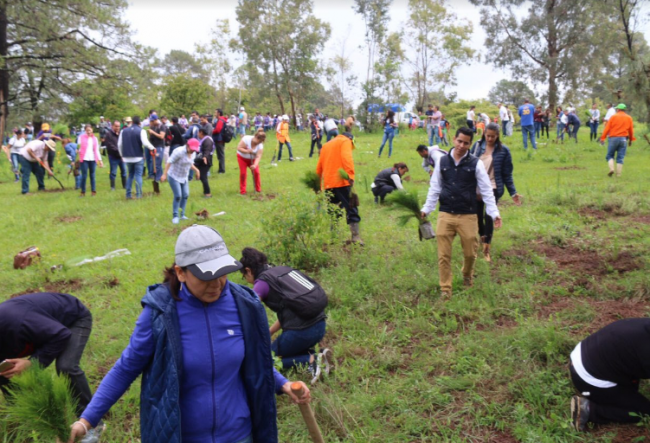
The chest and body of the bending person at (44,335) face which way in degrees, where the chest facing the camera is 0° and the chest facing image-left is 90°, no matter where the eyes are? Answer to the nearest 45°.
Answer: approximately 90°

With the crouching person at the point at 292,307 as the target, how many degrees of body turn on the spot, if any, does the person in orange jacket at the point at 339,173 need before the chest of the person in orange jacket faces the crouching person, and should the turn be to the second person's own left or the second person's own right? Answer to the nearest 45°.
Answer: approximately 135° to the second person's own right

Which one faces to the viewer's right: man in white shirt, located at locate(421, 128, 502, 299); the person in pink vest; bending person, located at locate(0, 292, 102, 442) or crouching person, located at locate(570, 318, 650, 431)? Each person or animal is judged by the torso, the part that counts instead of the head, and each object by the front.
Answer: crouching person, located at locate(570, 318, 650, 431)

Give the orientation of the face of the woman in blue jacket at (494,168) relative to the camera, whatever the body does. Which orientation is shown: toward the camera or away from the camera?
toward the camera

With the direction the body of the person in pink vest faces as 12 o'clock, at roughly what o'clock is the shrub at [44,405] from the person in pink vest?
The shrub is roughly at 12 o'clock from the person in pink vest.

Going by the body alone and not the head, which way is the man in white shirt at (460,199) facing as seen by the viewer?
toward the camera

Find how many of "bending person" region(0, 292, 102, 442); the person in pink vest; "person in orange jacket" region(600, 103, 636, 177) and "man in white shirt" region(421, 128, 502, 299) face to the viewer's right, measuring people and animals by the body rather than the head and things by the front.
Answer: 0

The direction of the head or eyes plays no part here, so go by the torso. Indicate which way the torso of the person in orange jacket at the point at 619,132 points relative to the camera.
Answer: away from the camera

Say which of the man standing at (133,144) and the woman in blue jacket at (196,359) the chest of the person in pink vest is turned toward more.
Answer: the woman in blue jacket

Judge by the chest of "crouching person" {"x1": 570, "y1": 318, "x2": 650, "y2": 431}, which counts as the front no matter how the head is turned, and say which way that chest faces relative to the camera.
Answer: to the viewer's right

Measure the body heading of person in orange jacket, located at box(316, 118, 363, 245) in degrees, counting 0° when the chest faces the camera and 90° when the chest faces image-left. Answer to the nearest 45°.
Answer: approximately 225°

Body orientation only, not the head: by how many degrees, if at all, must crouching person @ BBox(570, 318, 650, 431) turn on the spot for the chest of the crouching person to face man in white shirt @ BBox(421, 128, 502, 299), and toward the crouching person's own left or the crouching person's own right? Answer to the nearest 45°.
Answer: approximately 135° to the crouching person's own left

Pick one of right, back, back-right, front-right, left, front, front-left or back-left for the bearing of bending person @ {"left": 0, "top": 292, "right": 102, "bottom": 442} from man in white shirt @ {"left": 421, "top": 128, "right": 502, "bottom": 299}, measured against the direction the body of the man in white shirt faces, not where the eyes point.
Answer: front-right

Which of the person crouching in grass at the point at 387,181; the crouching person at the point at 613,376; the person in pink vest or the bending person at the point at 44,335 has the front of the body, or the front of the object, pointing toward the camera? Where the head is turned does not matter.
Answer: the person in pink vest
